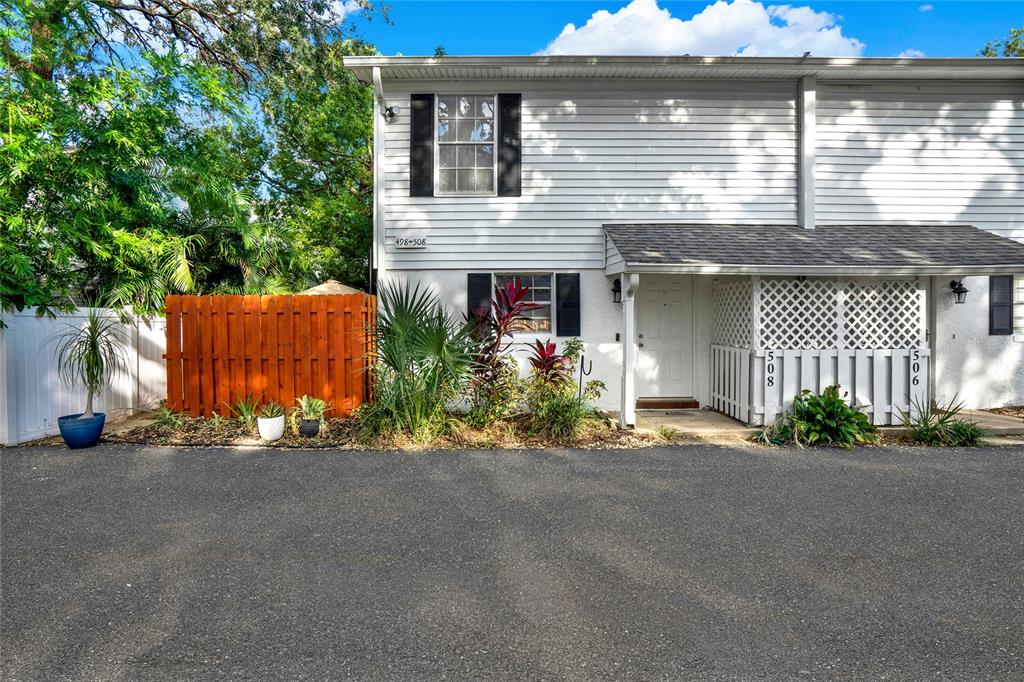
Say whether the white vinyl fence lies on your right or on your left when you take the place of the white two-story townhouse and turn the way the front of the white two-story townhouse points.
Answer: on your right

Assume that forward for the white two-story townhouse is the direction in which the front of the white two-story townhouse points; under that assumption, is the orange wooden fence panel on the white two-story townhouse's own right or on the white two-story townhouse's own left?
on the white two-story townhouse's own right

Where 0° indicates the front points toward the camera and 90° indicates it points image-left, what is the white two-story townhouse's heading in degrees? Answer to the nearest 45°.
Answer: approximately 0°

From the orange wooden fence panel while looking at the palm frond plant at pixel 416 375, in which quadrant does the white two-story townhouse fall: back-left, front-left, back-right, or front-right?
front-left

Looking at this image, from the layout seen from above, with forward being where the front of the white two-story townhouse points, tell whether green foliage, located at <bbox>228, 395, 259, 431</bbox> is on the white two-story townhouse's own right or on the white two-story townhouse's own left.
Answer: on the white two-story townhouse's own right

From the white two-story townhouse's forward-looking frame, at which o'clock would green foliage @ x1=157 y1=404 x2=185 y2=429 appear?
The green foliage is roughly at 2 o'clock from the white two-story townhouse.

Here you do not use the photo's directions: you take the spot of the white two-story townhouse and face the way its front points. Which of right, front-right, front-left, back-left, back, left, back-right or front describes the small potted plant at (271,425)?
front-right

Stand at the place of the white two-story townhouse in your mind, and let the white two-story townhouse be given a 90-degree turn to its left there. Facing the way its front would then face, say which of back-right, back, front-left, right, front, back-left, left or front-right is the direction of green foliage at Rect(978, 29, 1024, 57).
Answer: front-left

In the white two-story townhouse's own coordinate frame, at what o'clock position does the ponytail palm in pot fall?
The ponytail palm in pot is roughly at 2 o'clock from the white two-story townhouse.
